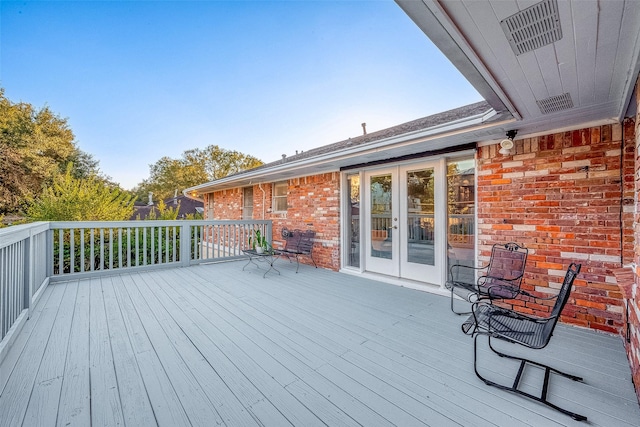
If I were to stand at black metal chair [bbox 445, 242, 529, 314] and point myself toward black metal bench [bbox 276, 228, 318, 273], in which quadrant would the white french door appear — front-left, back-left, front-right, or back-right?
front-right

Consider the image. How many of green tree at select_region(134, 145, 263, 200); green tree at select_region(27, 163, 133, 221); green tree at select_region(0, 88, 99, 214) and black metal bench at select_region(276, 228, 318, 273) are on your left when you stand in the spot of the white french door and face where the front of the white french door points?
0

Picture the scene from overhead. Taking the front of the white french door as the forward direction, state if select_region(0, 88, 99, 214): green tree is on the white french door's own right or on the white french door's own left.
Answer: on the white french door's own right

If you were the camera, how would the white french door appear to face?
facing the viewer and to the left of the viewer

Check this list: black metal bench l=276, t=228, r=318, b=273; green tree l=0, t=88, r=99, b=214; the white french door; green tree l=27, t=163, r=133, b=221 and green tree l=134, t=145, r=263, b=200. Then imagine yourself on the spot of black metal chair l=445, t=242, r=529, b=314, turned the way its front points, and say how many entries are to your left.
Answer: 0

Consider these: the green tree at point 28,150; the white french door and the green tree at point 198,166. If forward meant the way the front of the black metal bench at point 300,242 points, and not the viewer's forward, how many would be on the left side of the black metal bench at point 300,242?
1

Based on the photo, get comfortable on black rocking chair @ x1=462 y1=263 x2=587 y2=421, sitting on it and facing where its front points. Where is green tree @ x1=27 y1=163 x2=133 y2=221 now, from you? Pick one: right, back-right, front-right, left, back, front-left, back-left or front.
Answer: front

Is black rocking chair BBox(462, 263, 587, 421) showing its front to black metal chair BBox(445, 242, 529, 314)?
no

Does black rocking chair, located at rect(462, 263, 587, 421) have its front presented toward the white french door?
no

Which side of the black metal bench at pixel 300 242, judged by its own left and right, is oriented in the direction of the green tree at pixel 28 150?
right

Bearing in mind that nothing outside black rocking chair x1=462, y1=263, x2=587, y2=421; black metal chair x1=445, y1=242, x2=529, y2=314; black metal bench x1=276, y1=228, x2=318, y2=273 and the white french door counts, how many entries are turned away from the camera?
0

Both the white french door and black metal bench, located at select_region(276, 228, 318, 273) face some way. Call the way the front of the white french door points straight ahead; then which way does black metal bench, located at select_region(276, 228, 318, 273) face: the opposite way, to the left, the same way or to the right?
the same way

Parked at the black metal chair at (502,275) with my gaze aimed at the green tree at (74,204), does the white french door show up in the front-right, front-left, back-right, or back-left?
front-right

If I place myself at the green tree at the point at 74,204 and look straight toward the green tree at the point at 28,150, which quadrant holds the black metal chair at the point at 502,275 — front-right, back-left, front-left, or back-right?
back-right

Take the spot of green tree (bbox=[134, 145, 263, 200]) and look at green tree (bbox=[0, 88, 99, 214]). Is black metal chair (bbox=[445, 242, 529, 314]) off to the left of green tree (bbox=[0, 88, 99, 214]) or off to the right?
left

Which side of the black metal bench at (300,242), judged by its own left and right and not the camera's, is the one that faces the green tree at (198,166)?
right

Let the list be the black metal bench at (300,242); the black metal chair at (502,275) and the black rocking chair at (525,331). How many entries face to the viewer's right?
0

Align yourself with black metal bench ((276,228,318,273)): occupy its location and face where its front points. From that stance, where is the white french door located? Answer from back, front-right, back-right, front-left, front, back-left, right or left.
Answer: left

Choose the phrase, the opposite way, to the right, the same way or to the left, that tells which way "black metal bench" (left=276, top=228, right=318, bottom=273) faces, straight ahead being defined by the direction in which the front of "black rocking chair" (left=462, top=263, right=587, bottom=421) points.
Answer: to the left

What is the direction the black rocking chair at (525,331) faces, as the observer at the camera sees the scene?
facing to the left of the viewer
